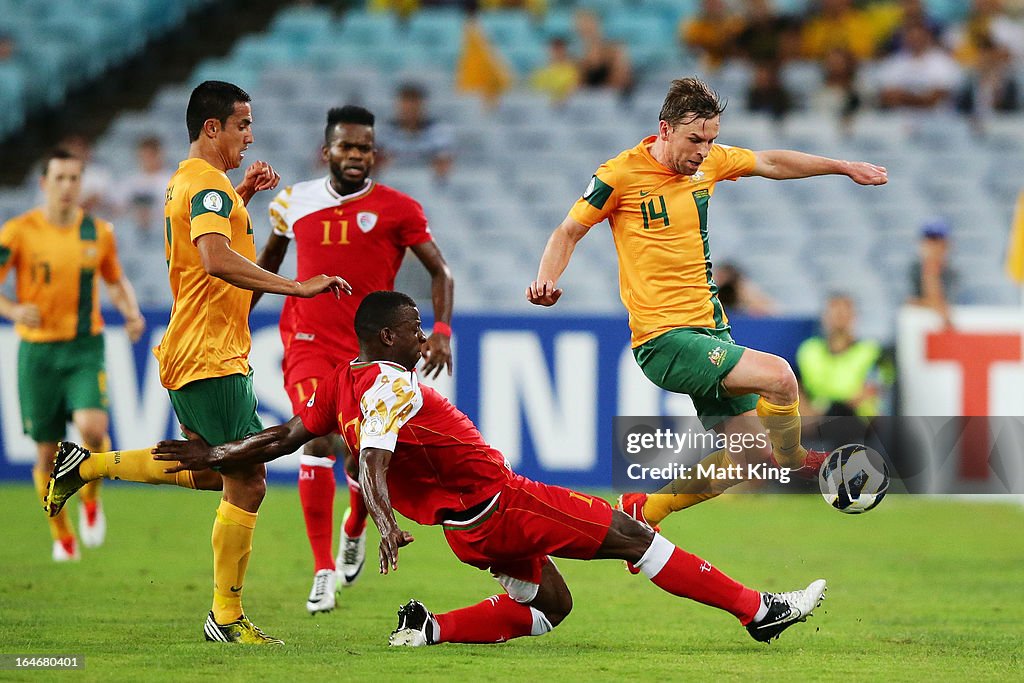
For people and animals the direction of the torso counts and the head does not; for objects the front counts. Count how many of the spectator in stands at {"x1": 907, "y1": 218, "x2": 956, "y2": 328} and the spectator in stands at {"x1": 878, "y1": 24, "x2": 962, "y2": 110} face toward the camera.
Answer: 2

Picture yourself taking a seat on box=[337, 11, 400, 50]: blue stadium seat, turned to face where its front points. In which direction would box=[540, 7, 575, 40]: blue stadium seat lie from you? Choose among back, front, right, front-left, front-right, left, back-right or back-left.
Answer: left

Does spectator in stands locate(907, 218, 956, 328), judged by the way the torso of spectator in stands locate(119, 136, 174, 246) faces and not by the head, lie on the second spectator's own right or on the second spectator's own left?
on the second spectator's own left

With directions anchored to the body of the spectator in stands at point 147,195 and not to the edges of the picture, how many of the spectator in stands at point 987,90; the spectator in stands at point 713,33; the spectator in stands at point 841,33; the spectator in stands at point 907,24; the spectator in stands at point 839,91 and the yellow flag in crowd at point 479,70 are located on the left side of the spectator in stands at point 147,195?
6

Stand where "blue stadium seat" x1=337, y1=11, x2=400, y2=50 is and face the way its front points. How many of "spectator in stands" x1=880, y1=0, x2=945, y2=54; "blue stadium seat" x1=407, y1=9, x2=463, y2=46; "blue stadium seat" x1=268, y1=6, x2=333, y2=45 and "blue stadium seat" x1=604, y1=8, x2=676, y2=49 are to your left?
3

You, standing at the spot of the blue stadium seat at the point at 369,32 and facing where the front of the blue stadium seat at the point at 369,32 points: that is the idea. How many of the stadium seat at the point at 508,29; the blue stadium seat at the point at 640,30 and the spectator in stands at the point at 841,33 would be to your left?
3

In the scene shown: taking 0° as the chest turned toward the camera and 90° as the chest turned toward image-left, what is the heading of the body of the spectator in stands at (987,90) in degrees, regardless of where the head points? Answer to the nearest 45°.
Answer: approximately 0°

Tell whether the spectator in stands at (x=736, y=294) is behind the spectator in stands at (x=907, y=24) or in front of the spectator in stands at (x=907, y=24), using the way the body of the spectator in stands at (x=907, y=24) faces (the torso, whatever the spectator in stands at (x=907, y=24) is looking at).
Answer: in front

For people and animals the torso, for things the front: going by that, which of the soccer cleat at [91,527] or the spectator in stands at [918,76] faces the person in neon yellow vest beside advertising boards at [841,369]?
the spectator in stands at [918,76]

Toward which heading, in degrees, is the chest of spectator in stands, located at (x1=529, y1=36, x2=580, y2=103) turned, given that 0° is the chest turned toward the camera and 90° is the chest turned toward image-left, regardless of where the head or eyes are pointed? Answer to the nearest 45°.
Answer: approximately 0°

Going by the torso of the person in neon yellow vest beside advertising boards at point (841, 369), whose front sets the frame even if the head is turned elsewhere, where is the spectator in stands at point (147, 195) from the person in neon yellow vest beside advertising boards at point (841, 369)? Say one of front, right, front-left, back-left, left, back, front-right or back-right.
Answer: right

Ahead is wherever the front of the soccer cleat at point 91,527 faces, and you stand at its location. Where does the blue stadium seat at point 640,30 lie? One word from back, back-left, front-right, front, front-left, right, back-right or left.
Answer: back-left
